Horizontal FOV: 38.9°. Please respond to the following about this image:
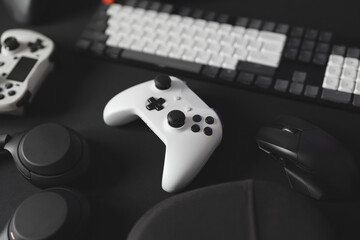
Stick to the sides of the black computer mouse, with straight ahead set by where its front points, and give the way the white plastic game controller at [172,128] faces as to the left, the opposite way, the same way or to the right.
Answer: to the right

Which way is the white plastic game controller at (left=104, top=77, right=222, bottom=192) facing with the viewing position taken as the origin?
facing away from the viewer and to the right of the viewer

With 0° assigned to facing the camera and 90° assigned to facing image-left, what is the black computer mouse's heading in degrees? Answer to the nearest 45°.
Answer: approximately 135°
